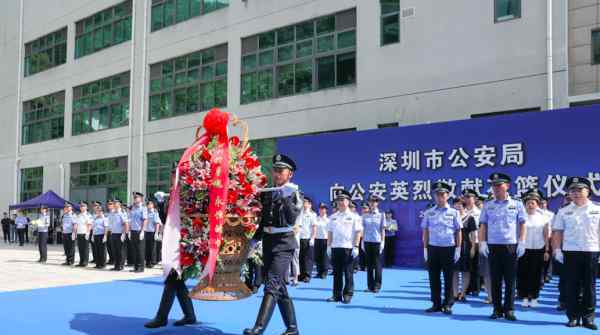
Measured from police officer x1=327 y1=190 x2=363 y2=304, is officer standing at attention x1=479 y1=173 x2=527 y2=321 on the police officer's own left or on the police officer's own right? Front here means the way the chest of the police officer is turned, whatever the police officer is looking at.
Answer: on the police officer's own left

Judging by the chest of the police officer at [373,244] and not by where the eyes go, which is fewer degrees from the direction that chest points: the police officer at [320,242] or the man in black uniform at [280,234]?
the man in black uniform

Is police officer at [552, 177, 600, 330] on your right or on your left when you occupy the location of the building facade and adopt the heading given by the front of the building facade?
on your left

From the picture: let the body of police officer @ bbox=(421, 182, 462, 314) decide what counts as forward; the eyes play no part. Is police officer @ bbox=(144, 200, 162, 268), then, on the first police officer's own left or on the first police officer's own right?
on the first police officer's own right

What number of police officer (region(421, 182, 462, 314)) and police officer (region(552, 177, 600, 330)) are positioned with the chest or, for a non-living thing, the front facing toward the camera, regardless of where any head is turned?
2

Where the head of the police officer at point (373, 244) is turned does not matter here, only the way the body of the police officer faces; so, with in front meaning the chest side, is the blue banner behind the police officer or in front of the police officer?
behind
